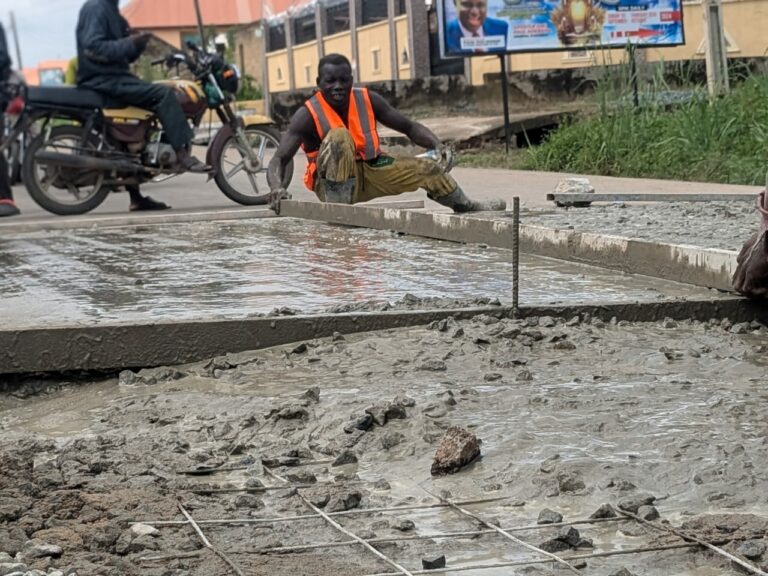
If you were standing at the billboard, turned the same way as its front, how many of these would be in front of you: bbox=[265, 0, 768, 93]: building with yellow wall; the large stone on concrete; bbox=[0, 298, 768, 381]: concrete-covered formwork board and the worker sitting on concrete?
3

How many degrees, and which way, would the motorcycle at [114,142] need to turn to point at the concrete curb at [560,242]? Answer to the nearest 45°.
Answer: approximately 45° to its right

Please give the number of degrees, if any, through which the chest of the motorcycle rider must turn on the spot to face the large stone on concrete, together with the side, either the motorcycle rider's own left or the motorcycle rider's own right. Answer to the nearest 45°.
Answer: approximately 90° to the motorcycle rider's own right

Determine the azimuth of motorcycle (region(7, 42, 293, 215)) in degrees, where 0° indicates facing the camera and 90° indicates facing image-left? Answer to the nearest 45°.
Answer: approximately 270°

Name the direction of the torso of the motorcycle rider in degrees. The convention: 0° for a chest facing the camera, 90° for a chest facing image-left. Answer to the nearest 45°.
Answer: approximately 270°

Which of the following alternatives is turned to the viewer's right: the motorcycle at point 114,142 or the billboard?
the motorcycle

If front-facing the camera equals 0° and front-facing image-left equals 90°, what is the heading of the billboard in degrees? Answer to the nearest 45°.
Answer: approximately 0°

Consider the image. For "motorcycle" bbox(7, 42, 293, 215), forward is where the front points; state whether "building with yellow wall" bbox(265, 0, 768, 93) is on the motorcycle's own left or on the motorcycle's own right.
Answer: on the motorcycle's own left

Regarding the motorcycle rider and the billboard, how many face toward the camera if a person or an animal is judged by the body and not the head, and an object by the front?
1
